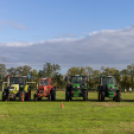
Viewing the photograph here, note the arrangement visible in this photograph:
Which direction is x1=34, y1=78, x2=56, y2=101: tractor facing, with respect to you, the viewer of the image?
facing the viewer and to the left of the viewer

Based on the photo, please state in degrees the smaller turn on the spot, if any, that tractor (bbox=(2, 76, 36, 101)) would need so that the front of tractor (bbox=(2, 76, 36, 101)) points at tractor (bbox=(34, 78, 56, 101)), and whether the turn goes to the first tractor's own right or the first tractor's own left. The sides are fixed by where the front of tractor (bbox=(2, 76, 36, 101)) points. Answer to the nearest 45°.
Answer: approximately 135° to the first tractor's own left

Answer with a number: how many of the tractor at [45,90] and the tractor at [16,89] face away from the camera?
0

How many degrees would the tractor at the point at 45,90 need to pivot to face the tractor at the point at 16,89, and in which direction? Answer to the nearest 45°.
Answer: approximately 45° to its right
